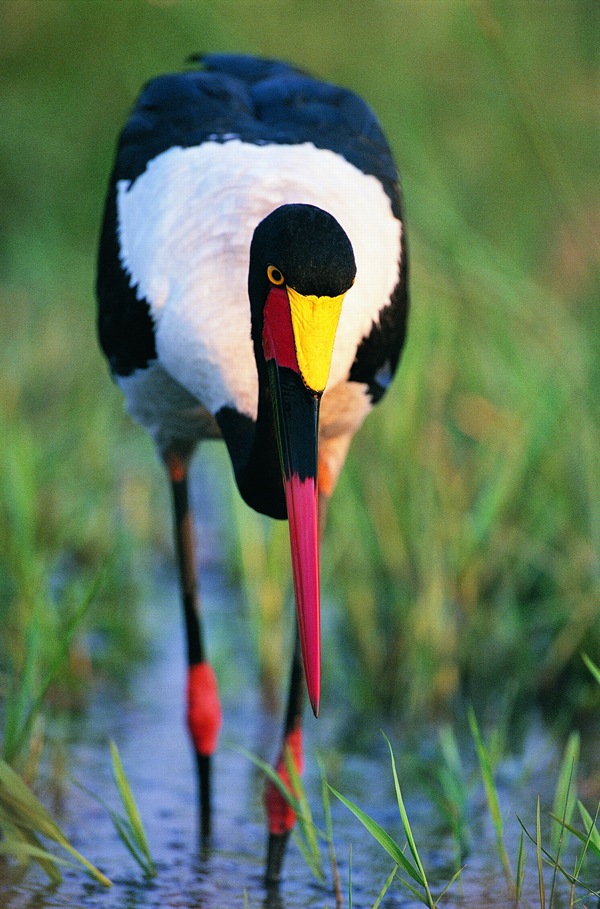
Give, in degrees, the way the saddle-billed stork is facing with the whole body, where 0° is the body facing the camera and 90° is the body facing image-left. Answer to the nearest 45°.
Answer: approximately 0°

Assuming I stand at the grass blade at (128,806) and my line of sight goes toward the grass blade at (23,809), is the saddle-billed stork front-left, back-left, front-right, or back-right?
back-right
